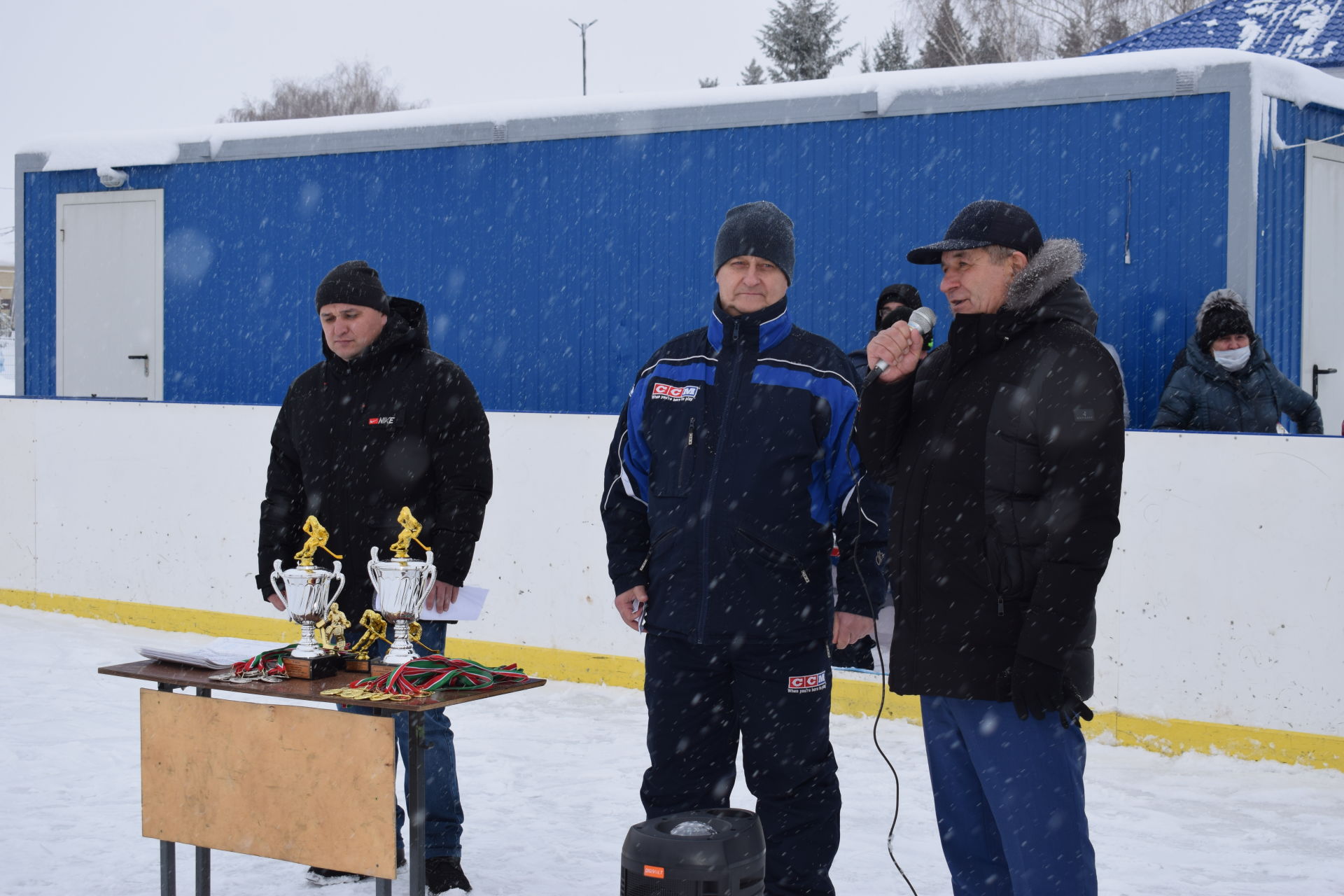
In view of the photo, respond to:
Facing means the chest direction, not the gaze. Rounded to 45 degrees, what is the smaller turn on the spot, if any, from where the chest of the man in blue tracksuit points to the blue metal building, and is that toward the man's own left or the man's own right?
approximately 180°

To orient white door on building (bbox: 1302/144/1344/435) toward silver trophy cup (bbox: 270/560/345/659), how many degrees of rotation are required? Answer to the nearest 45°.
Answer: approximately 45° to its right

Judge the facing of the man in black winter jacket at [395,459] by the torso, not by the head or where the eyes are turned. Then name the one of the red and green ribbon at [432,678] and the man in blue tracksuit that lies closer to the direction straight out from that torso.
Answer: the red and green ribbon

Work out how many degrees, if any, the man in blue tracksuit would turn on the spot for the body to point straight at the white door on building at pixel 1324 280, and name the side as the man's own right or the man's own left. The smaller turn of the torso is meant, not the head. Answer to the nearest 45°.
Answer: approximately 135° to the man's own left

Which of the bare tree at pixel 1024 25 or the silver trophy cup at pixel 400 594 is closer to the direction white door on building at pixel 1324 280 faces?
the silver trophy cup

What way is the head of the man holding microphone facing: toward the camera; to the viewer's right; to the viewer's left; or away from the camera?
to the viewer's left

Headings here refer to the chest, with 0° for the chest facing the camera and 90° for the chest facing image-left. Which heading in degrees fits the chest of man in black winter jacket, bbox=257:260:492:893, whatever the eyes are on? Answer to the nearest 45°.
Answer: approximately 45°

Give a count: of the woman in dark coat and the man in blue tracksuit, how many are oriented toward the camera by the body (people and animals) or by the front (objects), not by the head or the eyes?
2
